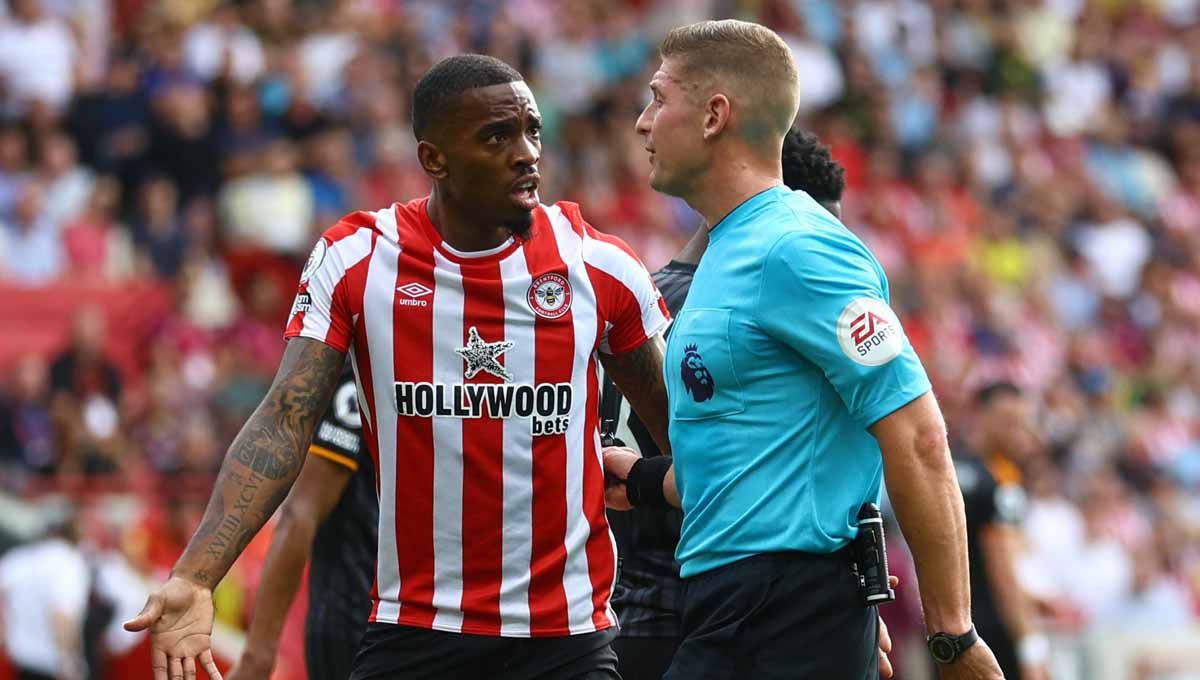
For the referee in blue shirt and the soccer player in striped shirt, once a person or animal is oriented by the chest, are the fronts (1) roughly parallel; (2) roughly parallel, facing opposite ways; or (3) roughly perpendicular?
roughly perpendicular

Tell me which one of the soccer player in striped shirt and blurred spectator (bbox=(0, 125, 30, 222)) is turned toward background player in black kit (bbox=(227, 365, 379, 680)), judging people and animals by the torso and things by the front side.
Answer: the blurred spectator

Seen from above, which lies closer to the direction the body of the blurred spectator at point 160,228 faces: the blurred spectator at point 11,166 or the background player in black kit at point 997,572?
the background player in black kit

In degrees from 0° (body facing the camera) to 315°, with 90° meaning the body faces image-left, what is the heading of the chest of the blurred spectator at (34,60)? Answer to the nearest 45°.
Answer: approximately 0°

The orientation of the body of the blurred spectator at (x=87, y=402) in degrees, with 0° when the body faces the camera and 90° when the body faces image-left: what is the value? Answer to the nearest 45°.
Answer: approximately 0°

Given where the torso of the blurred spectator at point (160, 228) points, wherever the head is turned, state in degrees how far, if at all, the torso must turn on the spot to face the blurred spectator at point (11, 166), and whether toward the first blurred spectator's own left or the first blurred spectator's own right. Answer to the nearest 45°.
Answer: approximately 90° to the first blurred spectator's own right

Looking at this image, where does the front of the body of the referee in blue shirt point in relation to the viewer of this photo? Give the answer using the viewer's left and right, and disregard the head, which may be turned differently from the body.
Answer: facing to the left of the viewer
